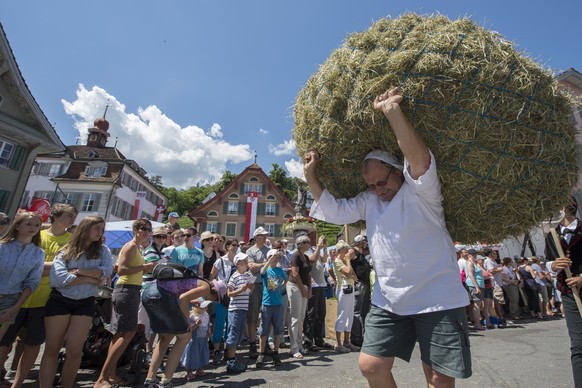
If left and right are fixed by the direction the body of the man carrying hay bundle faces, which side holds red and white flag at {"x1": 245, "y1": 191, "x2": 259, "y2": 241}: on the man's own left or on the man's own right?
on the man's own right

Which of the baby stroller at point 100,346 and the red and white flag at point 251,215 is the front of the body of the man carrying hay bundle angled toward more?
the baby stroller

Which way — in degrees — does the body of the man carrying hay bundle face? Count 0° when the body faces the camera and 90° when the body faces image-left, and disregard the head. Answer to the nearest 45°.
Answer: approximately 45°

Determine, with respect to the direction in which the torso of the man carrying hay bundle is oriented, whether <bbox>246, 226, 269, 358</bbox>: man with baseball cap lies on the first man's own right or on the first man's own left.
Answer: on the first man's own right

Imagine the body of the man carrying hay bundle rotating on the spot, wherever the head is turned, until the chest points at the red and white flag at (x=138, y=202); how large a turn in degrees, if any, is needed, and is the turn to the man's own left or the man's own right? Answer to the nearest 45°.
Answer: approximately 90° to the man's own right

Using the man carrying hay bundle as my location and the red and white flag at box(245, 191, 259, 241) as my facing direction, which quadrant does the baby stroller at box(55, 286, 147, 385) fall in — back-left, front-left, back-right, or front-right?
front-left

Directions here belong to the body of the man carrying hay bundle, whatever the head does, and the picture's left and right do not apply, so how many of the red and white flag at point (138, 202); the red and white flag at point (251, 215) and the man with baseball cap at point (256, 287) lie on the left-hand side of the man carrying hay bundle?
0

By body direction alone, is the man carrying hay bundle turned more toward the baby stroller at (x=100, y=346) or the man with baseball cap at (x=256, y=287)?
the baby stroller
